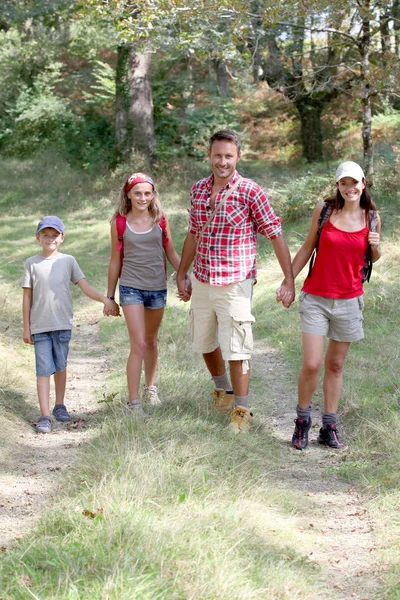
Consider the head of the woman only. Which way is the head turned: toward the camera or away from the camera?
toward the camera

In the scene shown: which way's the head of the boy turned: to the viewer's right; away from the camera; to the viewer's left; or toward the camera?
toward the camera

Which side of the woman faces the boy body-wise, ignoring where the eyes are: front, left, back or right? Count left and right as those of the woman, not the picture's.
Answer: right

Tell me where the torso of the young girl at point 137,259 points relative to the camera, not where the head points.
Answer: toward the camera

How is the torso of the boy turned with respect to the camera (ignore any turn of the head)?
toward the camera

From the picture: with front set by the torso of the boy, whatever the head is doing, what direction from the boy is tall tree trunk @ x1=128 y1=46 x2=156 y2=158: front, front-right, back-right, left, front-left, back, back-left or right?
back

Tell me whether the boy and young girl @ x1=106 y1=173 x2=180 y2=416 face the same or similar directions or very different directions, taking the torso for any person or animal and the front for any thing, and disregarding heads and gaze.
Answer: same or similar directions

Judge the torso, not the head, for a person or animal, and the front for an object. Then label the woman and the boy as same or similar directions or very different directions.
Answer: same or similar directions

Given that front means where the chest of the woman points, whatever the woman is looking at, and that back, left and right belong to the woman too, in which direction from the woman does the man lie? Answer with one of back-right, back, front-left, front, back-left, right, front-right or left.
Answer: right

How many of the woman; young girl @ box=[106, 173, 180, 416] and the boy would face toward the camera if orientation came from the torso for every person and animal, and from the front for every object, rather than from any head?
3

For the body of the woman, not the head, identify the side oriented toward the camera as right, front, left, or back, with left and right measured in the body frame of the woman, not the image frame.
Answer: front

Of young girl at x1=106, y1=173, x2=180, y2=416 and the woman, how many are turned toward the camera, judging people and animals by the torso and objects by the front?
2

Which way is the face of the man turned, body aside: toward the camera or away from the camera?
toward the camera
